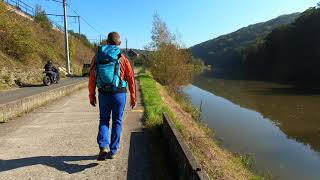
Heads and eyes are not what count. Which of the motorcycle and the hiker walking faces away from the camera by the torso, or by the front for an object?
the hiker walking

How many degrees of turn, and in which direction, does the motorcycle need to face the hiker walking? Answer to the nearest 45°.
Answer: approximately 45° to its left

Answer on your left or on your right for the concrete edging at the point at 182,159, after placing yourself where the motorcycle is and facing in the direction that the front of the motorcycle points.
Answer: on your left

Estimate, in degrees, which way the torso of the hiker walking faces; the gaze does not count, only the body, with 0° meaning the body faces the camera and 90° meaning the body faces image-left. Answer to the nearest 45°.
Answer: approximately 180°

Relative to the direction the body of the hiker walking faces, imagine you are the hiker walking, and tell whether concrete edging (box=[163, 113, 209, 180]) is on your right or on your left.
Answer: on your right

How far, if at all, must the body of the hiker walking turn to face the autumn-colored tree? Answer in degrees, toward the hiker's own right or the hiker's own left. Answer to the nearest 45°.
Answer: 0° — they already face it

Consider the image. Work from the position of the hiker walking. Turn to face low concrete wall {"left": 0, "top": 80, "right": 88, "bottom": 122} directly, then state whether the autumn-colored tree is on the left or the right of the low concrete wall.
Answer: right

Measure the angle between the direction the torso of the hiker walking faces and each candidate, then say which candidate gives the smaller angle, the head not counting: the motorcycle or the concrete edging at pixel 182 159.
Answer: the motorcycle

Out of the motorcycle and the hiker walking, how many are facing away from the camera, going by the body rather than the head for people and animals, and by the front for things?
1

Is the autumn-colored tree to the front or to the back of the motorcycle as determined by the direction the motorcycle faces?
to the back
